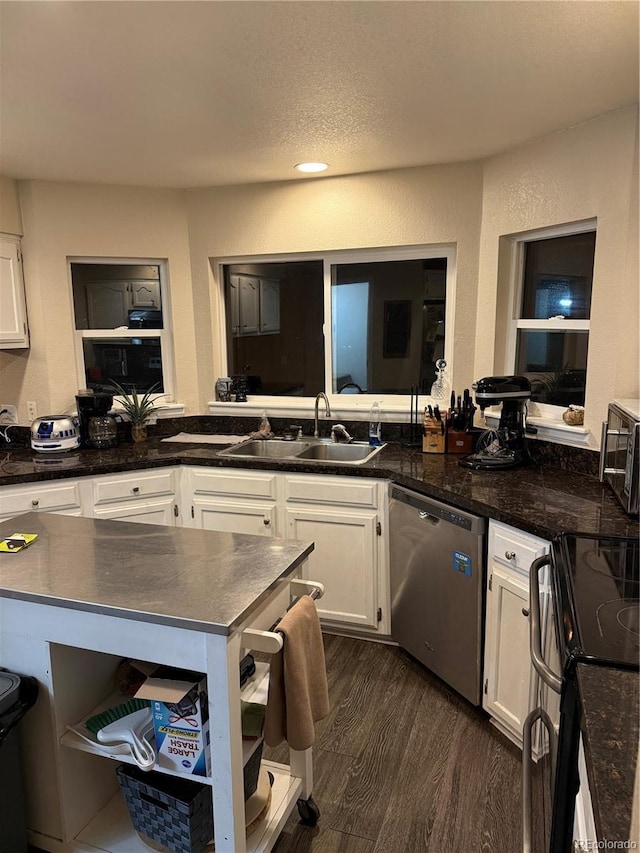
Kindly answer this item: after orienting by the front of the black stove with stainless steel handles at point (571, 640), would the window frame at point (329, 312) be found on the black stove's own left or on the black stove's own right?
on the black stove's own right

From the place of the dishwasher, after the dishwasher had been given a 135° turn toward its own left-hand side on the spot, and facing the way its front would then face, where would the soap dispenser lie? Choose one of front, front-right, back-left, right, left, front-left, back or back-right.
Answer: back-left

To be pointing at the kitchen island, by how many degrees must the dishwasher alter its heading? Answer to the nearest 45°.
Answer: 0° — it already faces it

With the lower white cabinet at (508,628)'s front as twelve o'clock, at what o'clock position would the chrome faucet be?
The chrome faucet is roughly at 3 o'clock from the lower white cabinet.

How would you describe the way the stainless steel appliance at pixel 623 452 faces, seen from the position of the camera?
facing to the left of the viewer

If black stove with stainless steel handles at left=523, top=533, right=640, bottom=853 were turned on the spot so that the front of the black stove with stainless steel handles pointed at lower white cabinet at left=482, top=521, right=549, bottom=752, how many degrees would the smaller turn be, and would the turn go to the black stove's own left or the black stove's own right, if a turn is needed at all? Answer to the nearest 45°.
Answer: approximately 90° to the black stove's own right

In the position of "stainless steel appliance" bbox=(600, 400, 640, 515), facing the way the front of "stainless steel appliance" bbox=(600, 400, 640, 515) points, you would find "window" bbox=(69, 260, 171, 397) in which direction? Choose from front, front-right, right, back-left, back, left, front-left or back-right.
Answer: front

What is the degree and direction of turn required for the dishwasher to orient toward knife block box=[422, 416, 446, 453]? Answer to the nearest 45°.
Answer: approximately 135° to its right

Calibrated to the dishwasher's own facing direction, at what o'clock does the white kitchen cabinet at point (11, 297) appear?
The white kitchen cabinet is roughly at 2 o'clock from the dishwasher.

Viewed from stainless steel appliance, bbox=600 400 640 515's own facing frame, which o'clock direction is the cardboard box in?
The cardboard box is roughly at 10 o'clock from the stainless steel appliance.

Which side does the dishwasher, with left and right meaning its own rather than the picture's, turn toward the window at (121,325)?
right

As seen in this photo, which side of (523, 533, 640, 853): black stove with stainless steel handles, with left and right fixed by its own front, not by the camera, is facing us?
left

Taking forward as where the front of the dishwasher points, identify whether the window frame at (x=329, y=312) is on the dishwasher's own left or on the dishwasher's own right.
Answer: on the dishwasher's own right

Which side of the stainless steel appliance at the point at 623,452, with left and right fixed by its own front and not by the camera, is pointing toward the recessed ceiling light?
front

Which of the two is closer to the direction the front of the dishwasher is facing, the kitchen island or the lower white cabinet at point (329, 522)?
the kitchen island

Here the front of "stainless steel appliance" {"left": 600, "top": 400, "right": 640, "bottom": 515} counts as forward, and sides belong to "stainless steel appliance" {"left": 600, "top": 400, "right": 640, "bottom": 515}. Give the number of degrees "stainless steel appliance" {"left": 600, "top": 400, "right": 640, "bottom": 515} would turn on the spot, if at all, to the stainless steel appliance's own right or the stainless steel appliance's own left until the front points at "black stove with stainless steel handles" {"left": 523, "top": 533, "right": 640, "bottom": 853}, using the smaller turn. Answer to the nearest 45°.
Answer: approximately 90° to the stainless steel appliance's own left

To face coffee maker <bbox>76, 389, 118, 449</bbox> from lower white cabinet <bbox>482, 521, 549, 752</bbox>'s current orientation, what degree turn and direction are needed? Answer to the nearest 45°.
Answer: approximately 45° to its right

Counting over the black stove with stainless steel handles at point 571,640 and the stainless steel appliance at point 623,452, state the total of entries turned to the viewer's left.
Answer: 2

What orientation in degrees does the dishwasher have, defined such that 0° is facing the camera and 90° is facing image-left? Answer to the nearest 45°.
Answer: approximately 45°

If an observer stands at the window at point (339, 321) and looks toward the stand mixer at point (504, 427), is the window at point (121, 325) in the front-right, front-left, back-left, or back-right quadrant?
back-right

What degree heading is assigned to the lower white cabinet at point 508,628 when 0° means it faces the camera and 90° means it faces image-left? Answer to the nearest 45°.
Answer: approximately 45°
